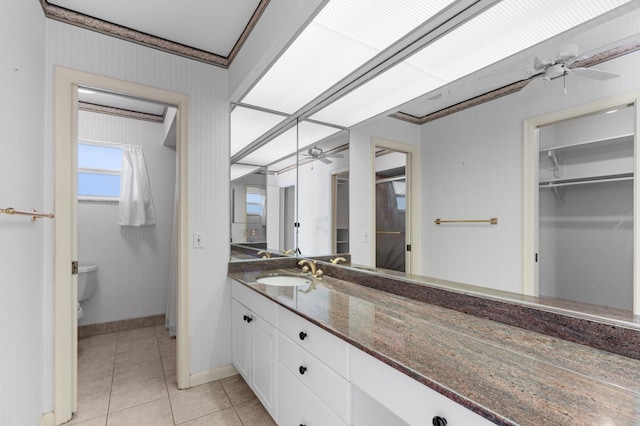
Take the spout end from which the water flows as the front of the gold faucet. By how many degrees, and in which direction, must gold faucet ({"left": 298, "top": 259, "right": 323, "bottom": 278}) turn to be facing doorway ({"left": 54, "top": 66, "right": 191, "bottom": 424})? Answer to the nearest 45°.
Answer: approximately 45° to its right

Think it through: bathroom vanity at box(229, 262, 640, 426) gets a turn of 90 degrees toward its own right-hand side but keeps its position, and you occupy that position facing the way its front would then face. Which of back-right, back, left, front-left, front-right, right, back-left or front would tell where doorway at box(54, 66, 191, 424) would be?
front-left

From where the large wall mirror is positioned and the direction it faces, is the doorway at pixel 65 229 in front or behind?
in front

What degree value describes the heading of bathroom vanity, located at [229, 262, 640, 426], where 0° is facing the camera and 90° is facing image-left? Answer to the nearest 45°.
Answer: approximately 45°

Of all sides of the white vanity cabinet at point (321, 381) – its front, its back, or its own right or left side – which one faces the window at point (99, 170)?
right
